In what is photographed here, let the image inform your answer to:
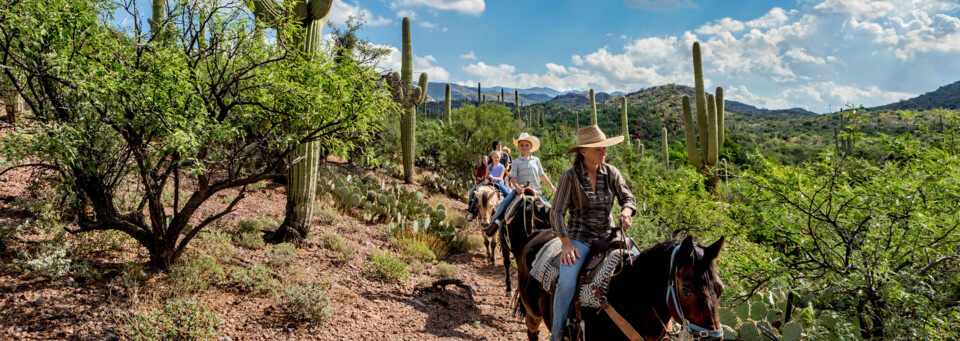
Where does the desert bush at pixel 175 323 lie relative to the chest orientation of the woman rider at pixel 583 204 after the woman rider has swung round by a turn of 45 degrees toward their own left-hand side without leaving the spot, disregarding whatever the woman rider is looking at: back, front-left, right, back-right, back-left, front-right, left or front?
back

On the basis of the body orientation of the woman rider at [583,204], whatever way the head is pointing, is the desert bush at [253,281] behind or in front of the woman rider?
behind

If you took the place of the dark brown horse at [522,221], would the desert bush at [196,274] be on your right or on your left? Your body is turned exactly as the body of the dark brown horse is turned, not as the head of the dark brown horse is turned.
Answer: on your right

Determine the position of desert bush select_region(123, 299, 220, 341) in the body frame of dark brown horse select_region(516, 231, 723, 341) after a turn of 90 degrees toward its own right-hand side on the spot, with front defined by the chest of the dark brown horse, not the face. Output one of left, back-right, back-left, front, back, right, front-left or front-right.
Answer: front-right

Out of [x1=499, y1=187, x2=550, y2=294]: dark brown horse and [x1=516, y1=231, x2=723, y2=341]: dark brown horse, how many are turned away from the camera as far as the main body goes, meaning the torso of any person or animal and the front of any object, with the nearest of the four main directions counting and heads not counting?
0

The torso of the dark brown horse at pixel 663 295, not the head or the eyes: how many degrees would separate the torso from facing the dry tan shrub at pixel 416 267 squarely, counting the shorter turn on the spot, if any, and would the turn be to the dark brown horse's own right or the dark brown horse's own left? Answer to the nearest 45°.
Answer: approximately 180°

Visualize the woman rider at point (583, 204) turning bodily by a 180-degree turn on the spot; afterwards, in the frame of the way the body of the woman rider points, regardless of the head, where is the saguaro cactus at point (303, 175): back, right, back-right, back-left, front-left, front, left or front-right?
front

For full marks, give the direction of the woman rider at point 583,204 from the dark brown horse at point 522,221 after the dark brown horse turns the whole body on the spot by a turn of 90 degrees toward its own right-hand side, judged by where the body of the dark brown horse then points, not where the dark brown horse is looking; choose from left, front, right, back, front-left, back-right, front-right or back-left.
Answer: front-left

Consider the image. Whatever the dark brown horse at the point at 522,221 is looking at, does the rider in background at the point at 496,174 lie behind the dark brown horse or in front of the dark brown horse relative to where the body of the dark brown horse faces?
behind

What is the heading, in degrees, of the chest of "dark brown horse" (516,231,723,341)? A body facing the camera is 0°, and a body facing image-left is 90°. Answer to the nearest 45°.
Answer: approximately 315°
